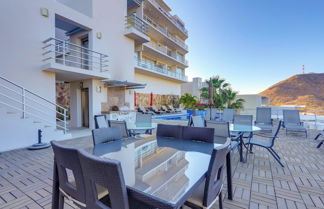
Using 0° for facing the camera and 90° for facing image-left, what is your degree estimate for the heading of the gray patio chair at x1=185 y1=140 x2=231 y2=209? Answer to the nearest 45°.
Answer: approximately 135°

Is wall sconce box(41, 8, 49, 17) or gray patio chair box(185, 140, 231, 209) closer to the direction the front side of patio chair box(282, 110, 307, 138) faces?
the gray patio chair

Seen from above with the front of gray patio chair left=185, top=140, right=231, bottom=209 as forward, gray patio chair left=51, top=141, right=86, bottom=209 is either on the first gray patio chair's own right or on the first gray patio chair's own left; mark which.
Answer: on the first gray patio chair's own left

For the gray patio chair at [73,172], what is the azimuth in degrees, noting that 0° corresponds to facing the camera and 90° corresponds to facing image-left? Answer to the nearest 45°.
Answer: approximately 225°

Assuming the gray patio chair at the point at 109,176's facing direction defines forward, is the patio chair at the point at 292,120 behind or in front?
in front

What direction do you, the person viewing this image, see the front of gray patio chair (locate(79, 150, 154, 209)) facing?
facing away from the viewer and to the right of the viewer

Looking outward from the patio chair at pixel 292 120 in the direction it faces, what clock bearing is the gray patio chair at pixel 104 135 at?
The gray patio chair is roughly at 2 o'clock from the patio chair.

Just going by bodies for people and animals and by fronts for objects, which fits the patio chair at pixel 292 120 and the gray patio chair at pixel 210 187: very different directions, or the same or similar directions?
very different directions

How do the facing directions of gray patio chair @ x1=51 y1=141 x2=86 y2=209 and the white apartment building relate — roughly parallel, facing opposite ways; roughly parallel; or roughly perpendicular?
roughly perpendicular
